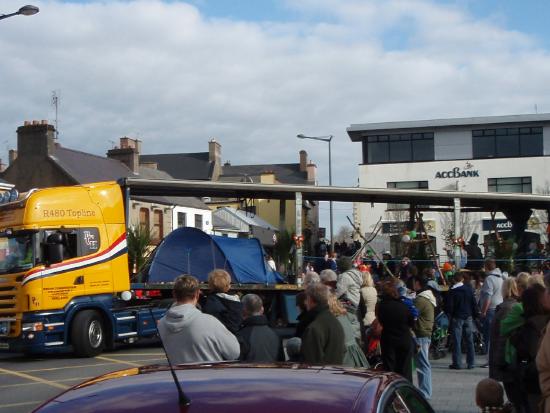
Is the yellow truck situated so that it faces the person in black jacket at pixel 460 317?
no

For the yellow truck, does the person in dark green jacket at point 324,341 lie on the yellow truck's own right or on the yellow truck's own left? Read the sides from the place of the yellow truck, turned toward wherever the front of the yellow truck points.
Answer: on the yellow truck's own left

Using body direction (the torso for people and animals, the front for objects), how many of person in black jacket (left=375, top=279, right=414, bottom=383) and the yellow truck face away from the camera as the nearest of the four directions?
1

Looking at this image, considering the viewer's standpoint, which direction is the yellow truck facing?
facing the viewer and to the left of the viewer

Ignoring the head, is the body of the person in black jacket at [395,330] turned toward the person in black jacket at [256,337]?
no

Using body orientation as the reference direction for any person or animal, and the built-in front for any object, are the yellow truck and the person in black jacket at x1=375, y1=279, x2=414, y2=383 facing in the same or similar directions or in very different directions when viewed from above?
very different directions

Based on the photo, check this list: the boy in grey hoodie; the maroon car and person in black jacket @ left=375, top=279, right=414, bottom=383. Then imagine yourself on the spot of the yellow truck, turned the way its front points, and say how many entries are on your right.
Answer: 0

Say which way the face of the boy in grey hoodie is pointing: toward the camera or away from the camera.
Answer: away from the camera

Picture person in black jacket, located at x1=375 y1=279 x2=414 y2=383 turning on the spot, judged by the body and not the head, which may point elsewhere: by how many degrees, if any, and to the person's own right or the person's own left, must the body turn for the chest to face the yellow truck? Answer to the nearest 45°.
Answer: approximately 45° to the person's own left

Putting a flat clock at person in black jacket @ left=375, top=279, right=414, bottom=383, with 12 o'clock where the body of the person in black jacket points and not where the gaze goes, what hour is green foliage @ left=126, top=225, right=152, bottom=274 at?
The green foliage is roughly at 11 o'clock from the person in black jacket.

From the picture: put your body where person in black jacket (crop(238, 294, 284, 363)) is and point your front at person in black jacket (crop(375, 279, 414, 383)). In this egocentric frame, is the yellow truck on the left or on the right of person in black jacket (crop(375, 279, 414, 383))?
left

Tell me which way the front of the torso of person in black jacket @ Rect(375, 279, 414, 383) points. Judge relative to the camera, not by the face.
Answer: away from the camera

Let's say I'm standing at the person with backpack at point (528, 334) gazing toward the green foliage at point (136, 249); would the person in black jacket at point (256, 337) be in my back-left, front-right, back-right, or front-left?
front-left

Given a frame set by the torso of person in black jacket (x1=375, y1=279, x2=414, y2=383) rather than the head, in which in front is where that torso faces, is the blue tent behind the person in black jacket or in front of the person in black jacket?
in front

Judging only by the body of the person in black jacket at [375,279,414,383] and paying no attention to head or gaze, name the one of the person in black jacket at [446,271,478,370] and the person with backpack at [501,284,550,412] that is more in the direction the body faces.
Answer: the person in black jacket

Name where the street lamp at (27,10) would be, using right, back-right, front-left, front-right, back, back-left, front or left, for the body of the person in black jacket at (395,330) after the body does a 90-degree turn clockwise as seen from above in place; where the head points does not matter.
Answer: back-left

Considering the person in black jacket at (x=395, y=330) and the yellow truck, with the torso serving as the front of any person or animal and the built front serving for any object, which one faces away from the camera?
the person in black jacket

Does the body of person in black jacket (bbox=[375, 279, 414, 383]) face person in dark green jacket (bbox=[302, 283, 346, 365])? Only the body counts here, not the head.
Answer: no

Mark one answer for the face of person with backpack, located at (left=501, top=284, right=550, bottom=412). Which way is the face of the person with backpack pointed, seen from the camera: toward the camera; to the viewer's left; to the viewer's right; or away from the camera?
away from the camera
